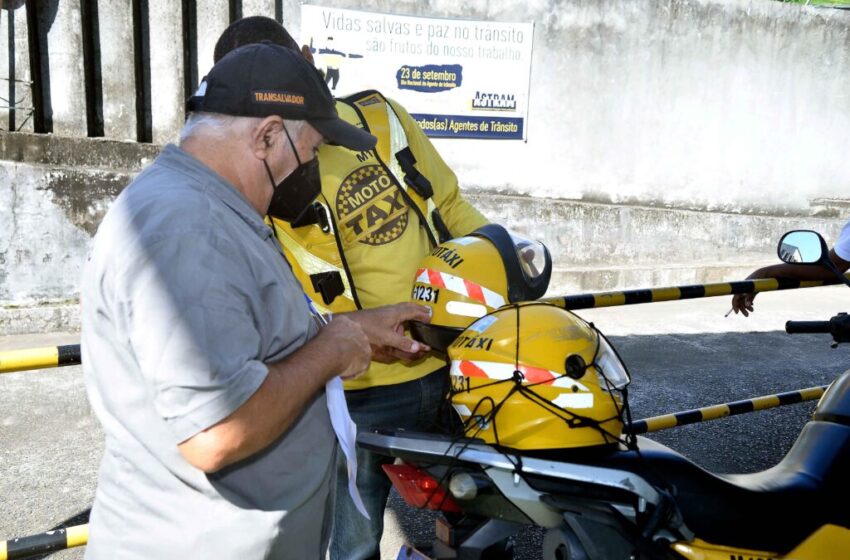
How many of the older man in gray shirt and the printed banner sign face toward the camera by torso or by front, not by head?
1

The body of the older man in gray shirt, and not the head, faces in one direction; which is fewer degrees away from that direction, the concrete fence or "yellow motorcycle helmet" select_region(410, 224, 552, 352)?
the yellow motorcycle helmet

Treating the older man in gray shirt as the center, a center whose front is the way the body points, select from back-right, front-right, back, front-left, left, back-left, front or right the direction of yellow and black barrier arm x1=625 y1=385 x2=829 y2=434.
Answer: front-left

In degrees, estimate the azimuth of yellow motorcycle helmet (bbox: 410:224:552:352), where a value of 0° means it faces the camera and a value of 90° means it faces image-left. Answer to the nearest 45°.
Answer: approximately 270°

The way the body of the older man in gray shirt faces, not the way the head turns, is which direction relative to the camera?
to the viewer's right

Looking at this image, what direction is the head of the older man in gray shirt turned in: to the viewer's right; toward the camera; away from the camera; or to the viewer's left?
to the viewer's right

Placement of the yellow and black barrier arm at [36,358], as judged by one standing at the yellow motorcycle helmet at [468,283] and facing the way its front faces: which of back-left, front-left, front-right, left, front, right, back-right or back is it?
back

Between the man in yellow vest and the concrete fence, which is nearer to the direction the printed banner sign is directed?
the man in yellow vest
